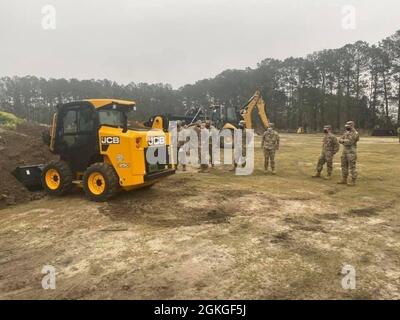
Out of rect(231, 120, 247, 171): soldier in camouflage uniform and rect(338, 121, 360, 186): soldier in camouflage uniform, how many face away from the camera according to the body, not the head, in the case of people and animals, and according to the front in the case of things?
0

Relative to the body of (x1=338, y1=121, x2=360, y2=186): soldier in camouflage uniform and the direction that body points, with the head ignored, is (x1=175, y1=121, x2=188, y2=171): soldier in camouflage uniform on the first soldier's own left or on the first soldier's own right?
on the first soldier's own right

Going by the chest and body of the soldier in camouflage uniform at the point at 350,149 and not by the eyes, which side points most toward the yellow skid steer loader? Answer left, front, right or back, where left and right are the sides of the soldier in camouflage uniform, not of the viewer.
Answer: front

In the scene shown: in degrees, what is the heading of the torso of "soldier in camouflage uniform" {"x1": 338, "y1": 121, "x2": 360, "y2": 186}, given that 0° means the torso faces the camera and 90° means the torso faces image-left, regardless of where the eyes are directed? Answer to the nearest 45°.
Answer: approximately 45°

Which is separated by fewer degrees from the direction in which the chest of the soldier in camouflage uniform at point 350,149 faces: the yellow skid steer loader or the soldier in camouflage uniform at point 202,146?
the yellow skid steer loader

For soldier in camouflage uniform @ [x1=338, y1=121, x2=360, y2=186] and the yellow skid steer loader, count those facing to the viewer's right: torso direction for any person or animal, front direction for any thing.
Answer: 0

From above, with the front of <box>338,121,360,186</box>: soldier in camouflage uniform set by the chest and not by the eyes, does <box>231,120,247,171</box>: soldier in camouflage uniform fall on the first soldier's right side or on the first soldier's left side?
on the first soldier's right side

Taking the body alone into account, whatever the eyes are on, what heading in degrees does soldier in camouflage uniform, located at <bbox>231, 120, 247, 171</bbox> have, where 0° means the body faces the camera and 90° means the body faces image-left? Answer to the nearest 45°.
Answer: approximately 90°

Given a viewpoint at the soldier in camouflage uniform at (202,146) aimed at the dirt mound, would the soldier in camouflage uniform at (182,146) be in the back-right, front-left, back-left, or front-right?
front-right

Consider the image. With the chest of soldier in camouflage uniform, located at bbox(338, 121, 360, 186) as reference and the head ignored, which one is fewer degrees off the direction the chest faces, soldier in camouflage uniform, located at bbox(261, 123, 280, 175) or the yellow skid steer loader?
the yellow skid steer loader

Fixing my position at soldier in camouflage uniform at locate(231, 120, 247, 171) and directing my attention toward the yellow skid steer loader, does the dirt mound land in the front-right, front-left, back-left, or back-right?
front-right

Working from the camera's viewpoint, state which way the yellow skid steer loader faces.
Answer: facing away from the viewer and to the left of the viewer

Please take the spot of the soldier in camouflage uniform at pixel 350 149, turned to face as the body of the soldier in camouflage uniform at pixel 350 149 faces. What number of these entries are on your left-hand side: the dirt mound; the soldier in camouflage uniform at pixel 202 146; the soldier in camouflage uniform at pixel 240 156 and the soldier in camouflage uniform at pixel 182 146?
0

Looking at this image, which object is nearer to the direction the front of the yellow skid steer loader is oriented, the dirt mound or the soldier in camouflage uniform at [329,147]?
the dirt mound
